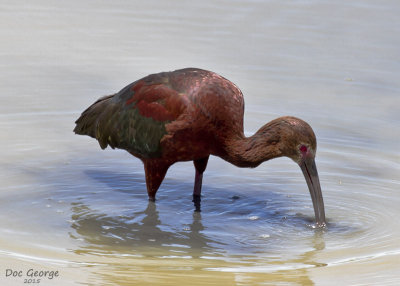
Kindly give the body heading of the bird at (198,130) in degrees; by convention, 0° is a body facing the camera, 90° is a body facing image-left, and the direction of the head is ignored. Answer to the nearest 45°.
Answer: approximately 270°
